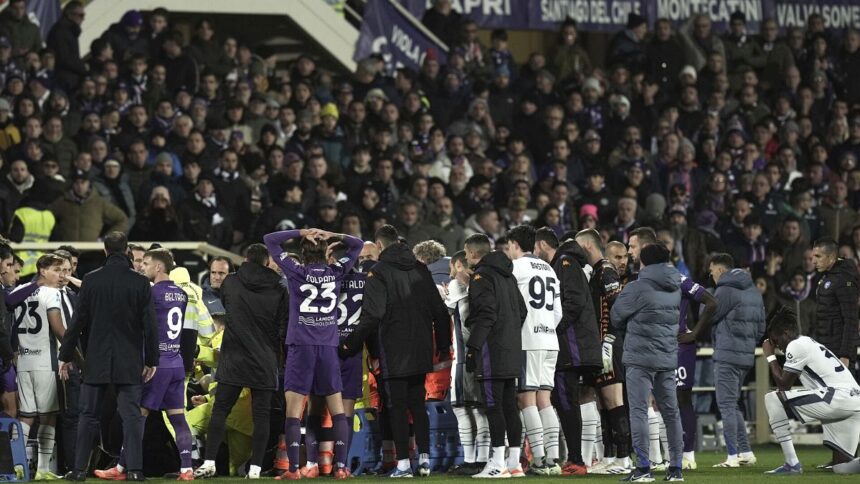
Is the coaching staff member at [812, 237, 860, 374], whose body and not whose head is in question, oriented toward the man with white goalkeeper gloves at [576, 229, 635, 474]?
yes

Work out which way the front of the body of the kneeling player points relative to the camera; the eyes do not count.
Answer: to the viewer's left

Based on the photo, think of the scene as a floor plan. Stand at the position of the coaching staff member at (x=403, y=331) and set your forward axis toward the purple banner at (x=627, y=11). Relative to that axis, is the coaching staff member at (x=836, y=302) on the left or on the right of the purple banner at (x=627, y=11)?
right

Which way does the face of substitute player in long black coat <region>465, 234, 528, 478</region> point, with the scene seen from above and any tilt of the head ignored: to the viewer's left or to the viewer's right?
to the viewer's left

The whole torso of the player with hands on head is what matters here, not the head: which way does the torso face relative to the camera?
away from the camera

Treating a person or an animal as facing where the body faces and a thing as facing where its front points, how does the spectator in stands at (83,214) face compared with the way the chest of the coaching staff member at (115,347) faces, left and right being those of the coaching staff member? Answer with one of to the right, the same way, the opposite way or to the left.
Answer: the opposite way

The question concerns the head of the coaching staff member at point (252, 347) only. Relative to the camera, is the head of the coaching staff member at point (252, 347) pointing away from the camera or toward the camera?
away from the camera

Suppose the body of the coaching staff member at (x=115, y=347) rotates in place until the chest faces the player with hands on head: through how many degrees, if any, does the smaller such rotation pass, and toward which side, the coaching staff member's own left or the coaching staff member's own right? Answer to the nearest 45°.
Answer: approximately 90° to the coaching staff member's own right

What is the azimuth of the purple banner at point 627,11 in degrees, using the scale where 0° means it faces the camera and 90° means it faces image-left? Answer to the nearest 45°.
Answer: approximately 0°

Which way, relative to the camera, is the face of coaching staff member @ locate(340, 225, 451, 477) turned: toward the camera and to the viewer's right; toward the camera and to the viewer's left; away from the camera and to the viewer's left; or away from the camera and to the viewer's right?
away from the camera and to the viewer's left

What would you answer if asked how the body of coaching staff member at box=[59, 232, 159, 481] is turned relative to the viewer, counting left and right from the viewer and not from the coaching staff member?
facing away from the viewer

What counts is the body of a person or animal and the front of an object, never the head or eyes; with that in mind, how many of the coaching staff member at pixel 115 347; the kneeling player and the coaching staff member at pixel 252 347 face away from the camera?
2

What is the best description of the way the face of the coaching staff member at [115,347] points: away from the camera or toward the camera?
away from the camera
